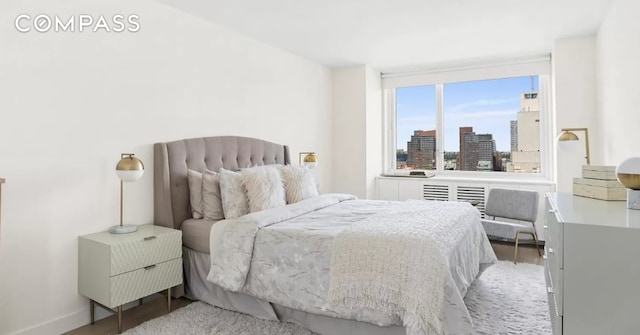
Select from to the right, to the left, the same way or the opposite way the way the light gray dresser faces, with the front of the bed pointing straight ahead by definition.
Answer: the opposite way

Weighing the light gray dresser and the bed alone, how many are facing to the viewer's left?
1

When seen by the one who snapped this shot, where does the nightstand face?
facing the viewer and to the right of the viewer

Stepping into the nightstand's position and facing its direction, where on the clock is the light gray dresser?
The light gray dresser is roughly at 12 o'clock from the nightstand.

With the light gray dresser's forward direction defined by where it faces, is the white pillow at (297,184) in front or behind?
in front

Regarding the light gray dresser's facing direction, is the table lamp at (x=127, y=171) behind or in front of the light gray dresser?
in front

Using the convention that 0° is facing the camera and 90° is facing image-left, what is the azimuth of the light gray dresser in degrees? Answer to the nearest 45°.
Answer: approximately 90°

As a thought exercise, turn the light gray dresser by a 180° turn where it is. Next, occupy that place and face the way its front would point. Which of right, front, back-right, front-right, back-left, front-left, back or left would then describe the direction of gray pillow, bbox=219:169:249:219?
back

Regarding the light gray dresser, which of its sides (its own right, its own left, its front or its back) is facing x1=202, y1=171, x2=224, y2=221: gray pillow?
front
